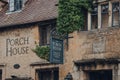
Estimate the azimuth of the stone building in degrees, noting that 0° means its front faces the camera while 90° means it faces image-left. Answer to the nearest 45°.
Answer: approximately 45°
